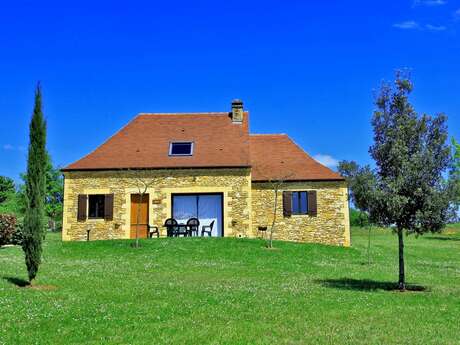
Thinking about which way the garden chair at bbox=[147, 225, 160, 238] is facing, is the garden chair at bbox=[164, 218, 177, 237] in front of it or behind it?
in front

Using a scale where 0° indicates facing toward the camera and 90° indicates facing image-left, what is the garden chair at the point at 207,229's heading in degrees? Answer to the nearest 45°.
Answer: approximately 90°

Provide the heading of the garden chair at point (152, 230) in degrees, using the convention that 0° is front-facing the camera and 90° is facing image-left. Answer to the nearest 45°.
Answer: approximately 270°

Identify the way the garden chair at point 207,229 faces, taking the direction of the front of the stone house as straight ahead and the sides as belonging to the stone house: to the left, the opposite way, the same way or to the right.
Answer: to the right

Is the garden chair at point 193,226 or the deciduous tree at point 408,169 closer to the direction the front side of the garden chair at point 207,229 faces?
the garden chair

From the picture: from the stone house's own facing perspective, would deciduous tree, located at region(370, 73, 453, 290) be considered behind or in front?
in front

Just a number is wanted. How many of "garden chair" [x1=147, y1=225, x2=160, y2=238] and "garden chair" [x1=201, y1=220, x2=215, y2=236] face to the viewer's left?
1
